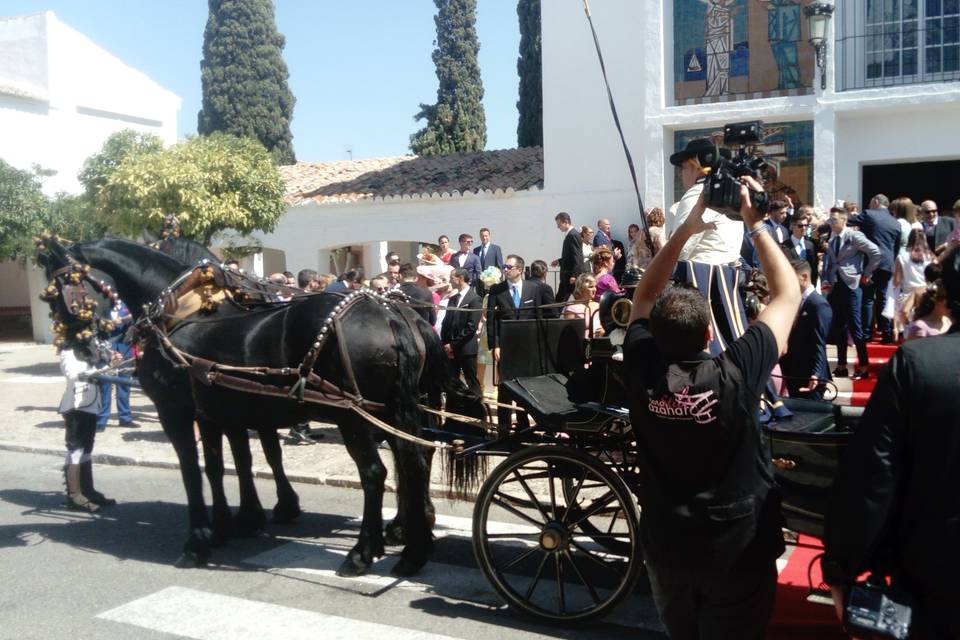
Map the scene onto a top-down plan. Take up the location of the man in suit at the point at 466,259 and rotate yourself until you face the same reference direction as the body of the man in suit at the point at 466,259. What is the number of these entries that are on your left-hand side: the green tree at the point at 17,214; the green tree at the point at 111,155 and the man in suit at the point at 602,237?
1

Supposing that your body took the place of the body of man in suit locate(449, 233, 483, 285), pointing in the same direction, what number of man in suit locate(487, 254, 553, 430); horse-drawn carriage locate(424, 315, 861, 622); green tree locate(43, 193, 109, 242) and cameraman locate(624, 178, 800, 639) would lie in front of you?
3

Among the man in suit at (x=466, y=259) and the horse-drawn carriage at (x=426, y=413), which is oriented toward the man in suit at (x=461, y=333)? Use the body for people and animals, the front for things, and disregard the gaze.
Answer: the man in suit at (x=466, y=259)

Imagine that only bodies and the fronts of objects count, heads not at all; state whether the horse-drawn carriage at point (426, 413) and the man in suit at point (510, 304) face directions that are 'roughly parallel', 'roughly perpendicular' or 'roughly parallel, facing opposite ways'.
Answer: roughly perpendicular

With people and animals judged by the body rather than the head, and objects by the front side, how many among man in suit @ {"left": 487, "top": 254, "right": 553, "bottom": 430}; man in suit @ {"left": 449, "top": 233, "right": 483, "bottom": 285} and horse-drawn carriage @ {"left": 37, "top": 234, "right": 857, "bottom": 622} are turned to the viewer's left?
1

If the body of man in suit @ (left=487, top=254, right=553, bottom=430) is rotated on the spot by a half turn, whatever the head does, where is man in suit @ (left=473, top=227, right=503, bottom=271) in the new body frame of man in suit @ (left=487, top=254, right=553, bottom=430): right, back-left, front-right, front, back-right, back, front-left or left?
front

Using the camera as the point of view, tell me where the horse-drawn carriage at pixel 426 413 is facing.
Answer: facing to the left of the viewer

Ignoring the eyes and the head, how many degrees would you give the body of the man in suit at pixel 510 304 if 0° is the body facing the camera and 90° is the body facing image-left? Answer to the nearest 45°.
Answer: approximately 0°

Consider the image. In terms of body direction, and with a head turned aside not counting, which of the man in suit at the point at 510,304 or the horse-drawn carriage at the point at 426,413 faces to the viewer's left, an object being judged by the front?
the horse-drawn carriage

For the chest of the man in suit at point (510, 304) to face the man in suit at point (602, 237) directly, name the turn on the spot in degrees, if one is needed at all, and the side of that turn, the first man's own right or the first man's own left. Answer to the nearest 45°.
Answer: approximately 180°

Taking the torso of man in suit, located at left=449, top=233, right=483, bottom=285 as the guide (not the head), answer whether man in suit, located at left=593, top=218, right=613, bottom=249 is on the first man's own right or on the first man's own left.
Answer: on the first man's own left

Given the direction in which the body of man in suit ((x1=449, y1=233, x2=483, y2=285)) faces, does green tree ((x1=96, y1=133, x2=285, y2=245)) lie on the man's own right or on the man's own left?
on the man's own right

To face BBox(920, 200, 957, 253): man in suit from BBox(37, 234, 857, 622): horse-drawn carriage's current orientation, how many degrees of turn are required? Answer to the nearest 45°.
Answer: approximately 135° to its right

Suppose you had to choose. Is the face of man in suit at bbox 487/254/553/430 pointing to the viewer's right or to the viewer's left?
to the viewer's left

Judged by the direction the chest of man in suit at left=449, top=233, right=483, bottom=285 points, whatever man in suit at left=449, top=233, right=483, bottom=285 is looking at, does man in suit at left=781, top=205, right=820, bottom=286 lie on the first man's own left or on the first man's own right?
on the first man's own left

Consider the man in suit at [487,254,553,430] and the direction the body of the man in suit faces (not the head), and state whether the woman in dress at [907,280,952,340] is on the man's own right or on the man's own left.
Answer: on the man's own left

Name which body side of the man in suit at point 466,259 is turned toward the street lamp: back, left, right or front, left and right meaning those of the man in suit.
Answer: left
